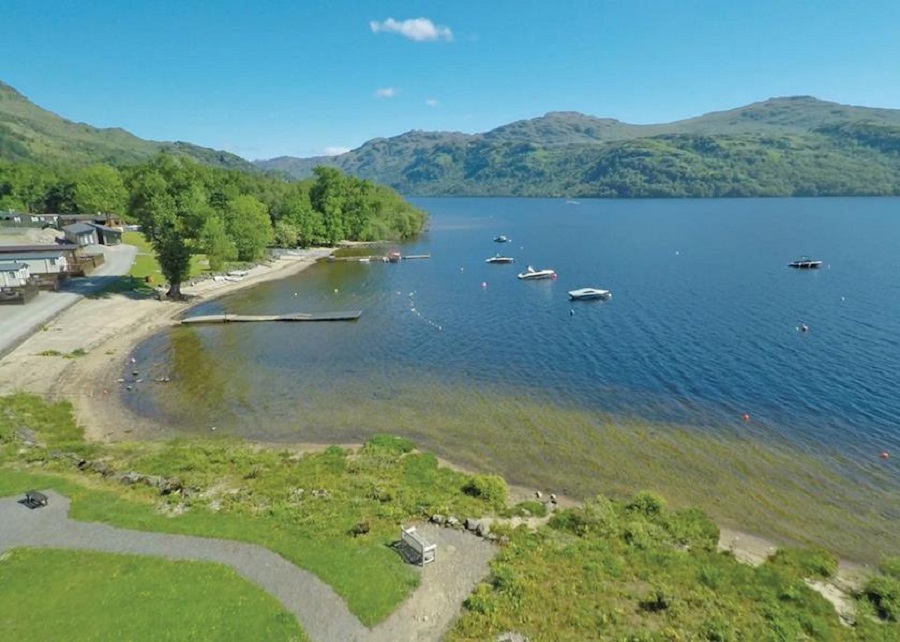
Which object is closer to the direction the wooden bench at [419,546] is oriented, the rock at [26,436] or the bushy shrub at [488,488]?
the bushy shrub

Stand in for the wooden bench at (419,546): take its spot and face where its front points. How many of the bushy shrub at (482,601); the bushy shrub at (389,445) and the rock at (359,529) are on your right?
1

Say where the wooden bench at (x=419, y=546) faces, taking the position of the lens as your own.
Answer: facing away from the viewer and to the right of the viewer

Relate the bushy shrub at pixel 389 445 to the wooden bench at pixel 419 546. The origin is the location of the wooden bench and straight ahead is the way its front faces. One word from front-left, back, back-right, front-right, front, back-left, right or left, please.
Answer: front-left

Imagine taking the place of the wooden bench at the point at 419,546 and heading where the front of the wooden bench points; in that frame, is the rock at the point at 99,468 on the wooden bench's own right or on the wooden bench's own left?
on the wooden bench's own left

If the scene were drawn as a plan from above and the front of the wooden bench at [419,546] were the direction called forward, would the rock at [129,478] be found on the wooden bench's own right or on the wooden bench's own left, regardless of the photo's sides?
on the wooden bench's own left

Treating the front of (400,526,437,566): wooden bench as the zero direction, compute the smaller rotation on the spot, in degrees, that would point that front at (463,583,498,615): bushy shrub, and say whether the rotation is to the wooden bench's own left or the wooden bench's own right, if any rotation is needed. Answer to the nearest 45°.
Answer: approximately 90° to the wooden bench's own right

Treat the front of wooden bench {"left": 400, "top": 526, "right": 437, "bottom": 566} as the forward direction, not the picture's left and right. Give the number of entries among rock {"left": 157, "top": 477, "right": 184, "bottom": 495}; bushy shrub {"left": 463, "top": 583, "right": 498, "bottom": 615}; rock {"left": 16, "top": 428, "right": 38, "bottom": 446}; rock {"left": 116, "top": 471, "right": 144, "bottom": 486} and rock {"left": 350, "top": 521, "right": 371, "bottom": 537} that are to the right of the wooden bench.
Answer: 1

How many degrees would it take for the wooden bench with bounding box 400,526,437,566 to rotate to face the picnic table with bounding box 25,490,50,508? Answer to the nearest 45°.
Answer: approximately 135° to its left

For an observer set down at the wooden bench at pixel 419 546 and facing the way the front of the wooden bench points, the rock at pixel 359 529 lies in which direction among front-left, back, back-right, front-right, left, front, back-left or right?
left

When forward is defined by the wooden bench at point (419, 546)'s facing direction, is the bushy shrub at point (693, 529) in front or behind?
in front

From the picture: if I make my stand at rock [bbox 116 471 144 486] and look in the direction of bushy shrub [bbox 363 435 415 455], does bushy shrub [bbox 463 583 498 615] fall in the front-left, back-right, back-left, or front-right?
front-right

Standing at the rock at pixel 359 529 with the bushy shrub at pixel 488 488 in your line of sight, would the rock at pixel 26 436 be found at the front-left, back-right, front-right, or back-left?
back-left
